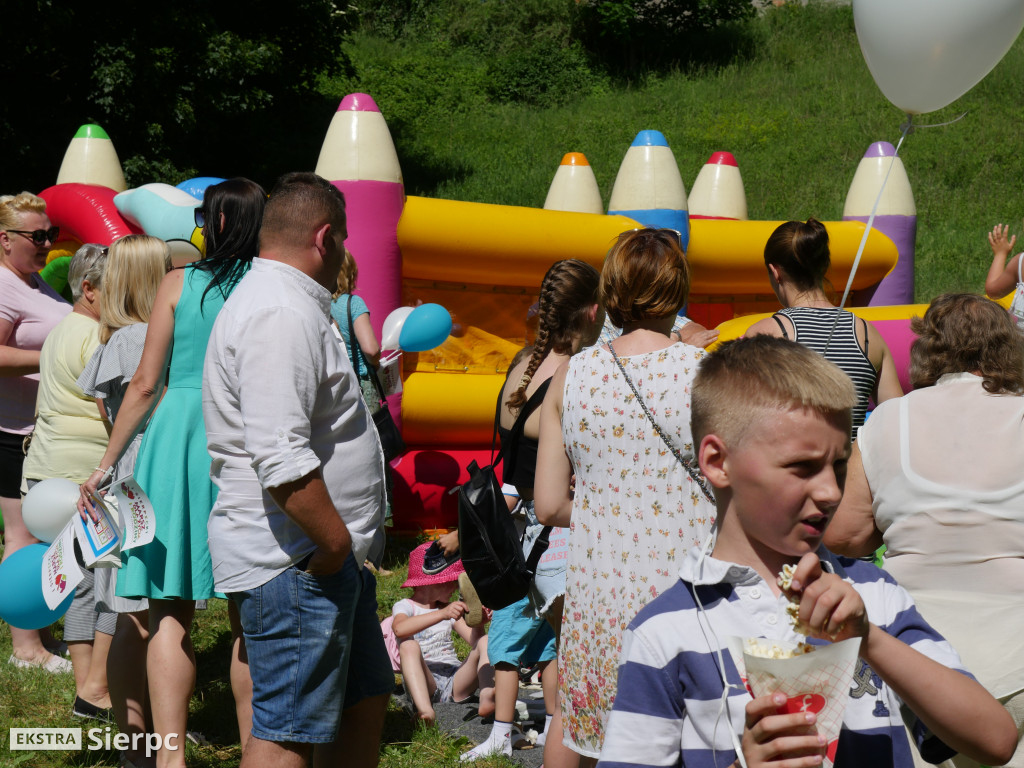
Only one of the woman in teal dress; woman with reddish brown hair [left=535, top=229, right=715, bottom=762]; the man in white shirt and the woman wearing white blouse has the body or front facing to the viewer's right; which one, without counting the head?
the man in white shirt

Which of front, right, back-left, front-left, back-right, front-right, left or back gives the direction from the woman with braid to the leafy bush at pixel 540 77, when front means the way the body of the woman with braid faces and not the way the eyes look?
front-left

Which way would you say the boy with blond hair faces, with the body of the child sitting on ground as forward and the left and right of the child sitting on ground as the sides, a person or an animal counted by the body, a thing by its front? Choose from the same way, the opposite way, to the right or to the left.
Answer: the same way

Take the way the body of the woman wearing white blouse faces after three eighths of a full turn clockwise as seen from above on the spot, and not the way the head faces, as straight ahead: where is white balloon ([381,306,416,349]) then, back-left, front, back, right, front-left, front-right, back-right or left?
back

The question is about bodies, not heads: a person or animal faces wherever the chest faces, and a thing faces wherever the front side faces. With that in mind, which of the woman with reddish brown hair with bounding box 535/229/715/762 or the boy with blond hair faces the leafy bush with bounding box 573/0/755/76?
the woman with reddish brown hair

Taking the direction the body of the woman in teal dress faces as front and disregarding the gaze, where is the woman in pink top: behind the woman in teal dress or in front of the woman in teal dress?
in front

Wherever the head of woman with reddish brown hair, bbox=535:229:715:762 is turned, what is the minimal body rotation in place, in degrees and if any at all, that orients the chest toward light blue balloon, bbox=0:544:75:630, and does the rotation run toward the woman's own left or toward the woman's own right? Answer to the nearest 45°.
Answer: approximately 90° to the woman's own left

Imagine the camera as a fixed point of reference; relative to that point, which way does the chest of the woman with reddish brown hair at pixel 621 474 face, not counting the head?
away from the camera

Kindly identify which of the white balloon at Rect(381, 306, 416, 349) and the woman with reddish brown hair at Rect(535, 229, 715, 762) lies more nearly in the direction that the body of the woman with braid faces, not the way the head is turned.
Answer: the white balloon

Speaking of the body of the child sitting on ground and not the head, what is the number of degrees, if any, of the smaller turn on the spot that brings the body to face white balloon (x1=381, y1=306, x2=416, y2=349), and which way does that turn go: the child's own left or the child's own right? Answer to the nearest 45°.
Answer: approximately 135° to the child's own left

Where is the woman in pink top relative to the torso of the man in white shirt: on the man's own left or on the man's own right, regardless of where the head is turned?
on the man's own left

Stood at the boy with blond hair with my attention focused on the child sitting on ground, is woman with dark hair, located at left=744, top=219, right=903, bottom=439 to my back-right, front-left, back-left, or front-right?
front-right

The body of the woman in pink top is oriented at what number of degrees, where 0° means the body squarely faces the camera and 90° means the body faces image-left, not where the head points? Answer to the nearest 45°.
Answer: approximately 270°

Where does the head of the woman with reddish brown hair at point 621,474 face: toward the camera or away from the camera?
away from the camera

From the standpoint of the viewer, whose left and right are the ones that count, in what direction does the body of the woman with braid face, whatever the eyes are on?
facing away from the viewer and to the right of the viewer

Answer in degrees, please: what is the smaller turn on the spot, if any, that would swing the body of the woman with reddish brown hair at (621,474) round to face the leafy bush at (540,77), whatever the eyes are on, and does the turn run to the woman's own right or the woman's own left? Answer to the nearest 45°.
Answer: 0° — they already face it

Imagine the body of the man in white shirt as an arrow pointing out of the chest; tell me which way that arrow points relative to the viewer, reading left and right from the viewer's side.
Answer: facing to the right of the viewer
